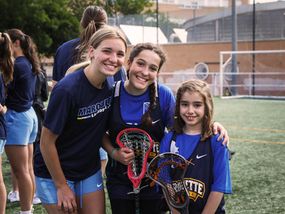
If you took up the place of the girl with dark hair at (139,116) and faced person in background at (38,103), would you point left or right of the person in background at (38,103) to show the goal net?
right

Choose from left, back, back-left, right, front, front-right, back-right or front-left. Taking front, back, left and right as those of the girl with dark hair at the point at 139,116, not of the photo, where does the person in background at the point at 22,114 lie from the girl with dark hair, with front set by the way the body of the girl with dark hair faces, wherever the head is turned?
back-right

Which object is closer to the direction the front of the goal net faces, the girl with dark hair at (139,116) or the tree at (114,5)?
the girl with dark hair

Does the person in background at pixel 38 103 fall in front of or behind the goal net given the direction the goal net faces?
in front

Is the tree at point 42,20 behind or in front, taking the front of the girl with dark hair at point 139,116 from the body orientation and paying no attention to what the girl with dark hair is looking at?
behind

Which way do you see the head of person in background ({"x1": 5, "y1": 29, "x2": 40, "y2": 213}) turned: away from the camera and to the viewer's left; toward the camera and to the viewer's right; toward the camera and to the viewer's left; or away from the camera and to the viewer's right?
away from the camera and to the viewer's left

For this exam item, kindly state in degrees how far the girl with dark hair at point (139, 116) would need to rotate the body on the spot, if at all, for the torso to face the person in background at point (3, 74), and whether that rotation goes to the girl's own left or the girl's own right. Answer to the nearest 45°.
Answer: approximately 135° to the girl's own right

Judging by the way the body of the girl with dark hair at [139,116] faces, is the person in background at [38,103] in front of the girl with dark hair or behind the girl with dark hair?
behind

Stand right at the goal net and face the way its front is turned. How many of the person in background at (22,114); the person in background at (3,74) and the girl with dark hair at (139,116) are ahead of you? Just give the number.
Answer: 3

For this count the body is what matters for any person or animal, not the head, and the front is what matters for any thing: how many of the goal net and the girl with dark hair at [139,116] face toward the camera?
2
